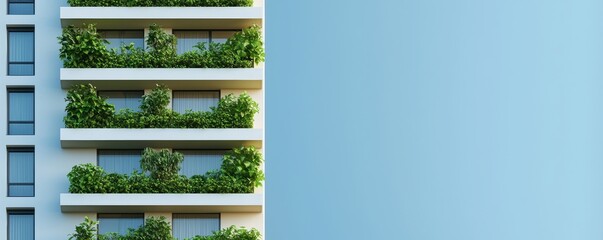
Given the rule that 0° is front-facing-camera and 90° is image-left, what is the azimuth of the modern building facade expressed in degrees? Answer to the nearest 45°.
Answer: approximately 0°
